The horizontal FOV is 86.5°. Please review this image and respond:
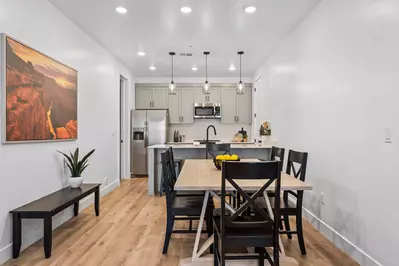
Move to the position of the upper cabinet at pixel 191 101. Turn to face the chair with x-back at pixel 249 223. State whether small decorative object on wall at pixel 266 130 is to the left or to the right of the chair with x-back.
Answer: left

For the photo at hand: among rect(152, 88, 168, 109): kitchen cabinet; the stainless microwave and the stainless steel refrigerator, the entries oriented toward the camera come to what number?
3

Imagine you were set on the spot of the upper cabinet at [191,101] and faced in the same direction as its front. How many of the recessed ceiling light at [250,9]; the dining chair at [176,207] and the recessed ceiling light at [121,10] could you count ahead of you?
3

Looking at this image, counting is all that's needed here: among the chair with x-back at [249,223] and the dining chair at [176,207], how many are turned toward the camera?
0

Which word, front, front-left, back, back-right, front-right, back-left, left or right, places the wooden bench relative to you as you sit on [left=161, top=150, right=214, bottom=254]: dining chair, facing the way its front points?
back

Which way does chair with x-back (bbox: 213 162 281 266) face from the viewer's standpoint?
away from the camera

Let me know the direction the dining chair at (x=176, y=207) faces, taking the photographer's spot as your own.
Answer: facing to the right of the viewer

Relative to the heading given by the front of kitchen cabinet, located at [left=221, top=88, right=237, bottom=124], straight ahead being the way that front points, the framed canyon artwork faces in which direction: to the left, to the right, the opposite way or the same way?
to the left

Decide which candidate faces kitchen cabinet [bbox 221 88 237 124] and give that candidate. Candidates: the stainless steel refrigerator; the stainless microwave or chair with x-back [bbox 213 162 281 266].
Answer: the chair with x-back

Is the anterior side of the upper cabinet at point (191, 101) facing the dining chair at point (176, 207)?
yes
